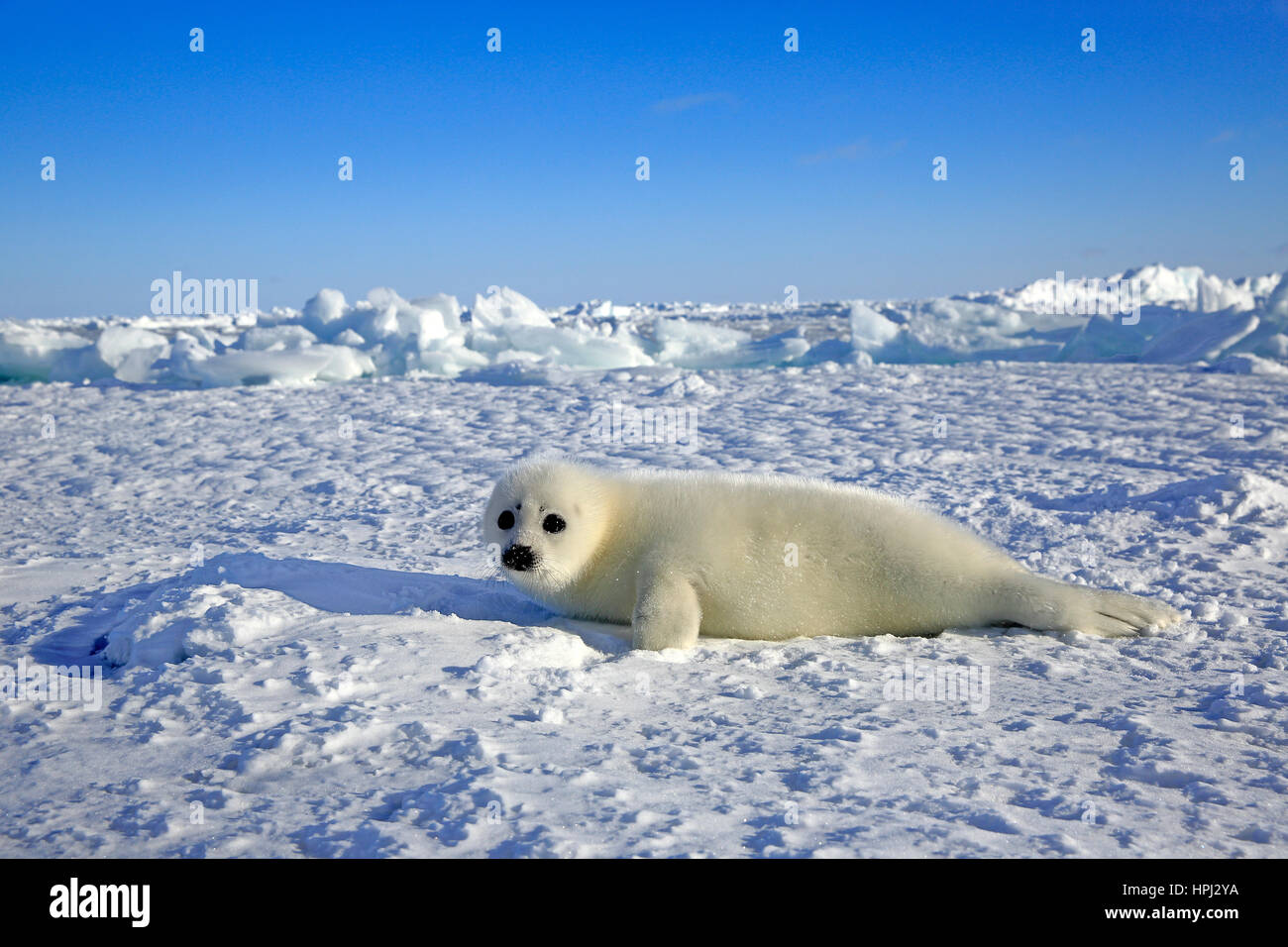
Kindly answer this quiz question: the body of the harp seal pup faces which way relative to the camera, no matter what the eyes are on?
to the viewer's left
